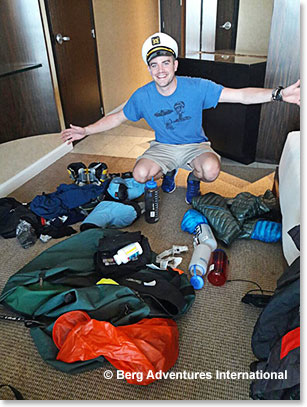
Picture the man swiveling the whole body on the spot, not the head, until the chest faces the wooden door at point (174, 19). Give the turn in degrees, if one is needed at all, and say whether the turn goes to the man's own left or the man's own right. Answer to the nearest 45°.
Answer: approximately 180°

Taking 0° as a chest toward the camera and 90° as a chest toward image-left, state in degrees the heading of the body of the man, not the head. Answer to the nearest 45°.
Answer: approximately 0°

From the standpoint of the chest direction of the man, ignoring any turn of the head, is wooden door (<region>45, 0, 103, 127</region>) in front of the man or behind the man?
behind

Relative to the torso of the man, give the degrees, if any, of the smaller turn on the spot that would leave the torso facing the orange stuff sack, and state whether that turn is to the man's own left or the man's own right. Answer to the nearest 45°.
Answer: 0° — they already face it

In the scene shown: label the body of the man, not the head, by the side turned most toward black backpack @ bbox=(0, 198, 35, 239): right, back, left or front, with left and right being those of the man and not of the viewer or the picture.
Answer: right

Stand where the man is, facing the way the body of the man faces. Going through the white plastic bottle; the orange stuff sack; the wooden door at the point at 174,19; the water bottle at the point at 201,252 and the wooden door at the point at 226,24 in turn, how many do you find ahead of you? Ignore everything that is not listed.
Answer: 3

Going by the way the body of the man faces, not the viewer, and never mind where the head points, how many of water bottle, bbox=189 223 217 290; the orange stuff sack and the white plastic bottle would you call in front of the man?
3

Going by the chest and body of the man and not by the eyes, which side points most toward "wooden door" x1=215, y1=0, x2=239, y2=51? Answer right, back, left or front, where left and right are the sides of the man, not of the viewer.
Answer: back

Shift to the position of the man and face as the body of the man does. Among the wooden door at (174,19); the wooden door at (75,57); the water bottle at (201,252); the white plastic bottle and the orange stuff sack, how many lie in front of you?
3
